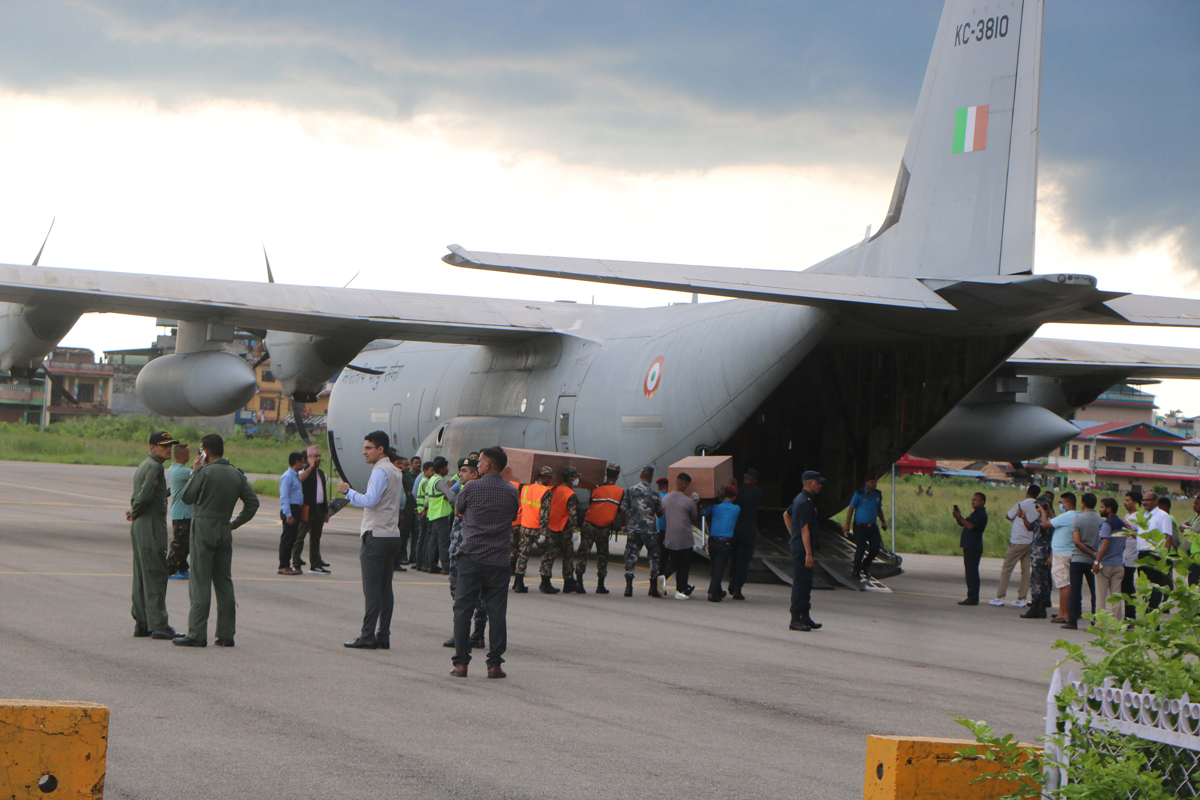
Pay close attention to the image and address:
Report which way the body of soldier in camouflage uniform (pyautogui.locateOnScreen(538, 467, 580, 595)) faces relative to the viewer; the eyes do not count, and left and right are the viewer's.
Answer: facing away from the viewer and to the right of the viewer

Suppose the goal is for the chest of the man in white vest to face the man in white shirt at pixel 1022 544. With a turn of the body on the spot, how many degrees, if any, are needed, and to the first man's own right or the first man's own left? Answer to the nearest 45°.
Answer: approximately 135° to the first man's own right

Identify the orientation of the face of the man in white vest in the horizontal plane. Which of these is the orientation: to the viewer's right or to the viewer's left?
to the viewer's left

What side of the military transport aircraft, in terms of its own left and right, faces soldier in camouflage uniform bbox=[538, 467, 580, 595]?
left

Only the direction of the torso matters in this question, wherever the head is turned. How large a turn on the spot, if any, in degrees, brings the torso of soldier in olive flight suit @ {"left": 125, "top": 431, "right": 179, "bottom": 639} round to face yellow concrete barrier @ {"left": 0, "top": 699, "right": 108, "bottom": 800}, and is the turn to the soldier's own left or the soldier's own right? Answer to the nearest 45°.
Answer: approximately 90° to the soldier's own right

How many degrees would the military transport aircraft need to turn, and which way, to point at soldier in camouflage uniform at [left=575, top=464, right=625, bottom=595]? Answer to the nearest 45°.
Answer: approximately 90° to its left

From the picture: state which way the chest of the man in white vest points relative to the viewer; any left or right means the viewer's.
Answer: facing to the left of the viewer

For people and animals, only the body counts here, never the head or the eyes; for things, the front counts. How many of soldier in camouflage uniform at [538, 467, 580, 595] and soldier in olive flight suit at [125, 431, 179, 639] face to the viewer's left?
0

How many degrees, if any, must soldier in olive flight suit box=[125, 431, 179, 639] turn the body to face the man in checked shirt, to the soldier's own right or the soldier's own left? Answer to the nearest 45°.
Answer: approximately 45° to the soldier's own right
